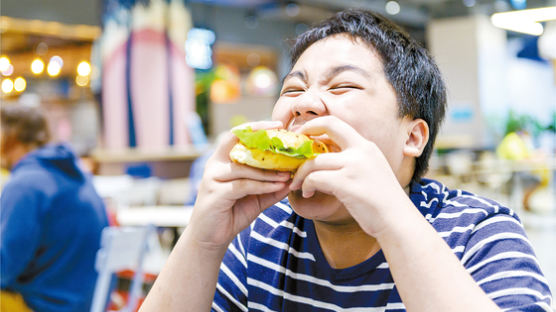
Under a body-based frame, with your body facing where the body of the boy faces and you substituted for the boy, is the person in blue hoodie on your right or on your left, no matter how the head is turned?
on your right

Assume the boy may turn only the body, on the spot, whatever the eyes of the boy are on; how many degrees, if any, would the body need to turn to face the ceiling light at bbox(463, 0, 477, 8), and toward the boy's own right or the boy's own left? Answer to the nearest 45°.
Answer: approximately 135° to the boy's own right

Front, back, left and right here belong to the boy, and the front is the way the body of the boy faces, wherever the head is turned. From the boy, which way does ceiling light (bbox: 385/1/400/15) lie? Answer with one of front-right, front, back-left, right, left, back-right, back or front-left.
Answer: back-right

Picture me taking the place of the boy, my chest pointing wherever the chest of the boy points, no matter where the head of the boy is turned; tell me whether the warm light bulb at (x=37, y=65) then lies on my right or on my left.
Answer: on my right

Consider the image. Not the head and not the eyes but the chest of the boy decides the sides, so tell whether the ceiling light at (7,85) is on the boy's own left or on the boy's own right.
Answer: on the boy's own right

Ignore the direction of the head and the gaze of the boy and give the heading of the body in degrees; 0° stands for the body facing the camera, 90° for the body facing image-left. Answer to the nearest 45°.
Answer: approximately 45°

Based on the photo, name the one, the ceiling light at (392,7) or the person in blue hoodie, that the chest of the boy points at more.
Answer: the person in blue hoodie

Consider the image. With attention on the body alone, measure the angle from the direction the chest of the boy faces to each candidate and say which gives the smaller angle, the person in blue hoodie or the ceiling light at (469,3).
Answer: the person in blue hoodie

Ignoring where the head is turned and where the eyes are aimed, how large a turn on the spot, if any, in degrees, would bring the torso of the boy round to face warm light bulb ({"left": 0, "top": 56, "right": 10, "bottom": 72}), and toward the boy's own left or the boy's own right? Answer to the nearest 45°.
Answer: approximately 90° to the boy's own right

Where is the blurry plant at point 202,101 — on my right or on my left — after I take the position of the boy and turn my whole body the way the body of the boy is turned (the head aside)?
on my right
